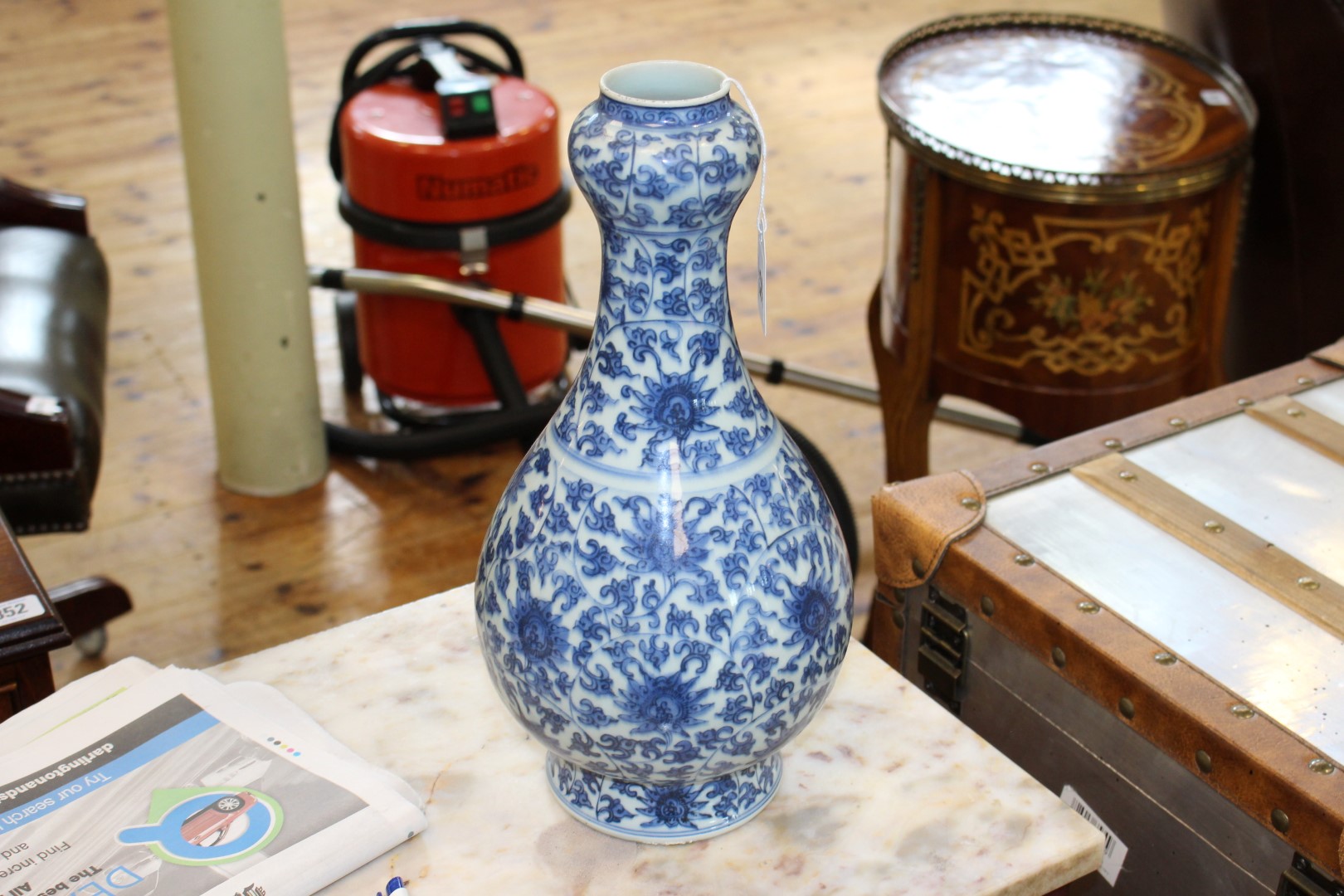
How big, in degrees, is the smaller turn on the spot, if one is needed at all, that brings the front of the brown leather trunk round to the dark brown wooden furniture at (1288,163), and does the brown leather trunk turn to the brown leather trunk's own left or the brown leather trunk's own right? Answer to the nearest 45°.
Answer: approximately 135° to the brown leather trunk's own right

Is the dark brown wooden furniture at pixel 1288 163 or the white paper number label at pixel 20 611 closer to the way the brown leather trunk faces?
the white paper number label

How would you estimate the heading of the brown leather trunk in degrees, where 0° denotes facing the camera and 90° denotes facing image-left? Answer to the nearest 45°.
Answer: approximately 45°

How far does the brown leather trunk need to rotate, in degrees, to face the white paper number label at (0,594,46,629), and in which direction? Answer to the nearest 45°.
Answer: approximately 45° to its right
